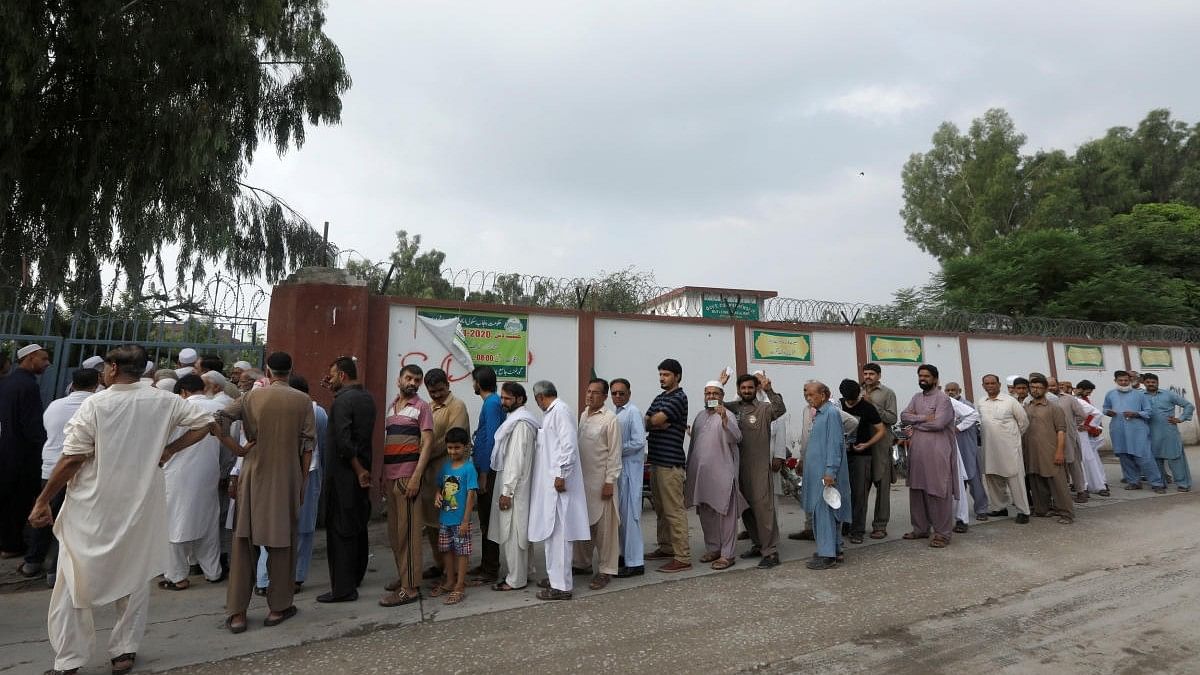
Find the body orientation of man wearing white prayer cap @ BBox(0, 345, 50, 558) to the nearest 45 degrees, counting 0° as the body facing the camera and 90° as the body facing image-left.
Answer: approximately 270°

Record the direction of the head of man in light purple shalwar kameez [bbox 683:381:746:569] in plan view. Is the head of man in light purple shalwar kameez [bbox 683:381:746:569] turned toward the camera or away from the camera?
toward the camera

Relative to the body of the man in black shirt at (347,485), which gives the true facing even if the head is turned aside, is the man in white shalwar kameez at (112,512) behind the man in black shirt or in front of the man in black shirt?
in front

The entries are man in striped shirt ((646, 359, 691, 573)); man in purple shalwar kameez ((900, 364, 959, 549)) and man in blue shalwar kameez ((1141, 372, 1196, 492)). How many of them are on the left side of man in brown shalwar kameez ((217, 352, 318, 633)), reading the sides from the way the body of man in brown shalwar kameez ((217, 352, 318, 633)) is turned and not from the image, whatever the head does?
0

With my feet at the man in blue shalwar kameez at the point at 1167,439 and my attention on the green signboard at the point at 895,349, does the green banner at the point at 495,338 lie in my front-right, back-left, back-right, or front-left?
front-left

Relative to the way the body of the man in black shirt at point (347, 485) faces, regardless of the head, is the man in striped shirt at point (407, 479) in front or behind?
behind

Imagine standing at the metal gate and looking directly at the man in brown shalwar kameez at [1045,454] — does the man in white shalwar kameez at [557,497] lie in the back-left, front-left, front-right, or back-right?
front-right

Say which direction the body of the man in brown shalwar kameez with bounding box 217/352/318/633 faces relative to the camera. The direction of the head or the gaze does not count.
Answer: away from the camera

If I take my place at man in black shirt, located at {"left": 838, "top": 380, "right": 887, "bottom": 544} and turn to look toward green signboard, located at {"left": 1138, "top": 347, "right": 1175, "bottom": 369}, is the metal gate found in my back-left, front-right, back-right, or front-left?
back-left

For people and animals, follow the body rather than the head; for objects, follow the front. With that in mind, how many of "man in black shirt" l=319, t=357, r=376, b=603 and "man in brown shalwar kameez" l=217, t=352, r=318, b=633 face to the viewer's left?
1

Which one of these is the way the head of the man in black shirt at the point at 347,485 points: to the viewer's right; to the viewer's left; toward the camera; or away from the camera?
to the viewer's left

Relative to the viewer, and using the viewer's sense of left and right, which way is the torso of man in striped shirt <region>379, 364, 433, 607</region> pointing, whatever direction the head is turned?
facing the viewer and to the left of the viewer

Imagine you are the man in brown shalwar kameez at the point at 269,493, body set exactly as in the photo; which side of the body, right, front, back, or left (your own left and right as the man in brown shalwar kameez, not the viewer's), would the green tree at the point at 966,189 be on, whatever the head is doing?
right

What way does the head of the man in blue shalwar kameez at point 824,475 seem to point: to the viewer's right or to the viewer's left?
to the viewer's left
